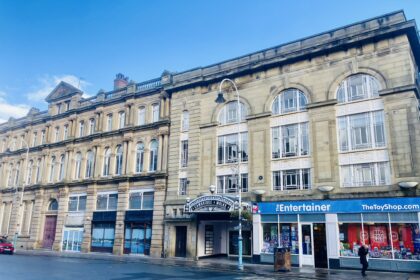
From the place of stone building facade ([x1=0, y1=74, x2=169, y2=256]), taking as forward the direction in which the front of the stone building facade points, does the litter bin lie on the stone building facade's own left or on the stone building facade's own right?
on the stone building facade's own left

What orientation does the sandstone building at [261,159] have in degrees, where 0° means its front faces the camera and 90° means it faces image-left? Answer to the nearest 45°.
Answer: approximately 45°
